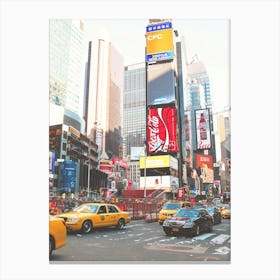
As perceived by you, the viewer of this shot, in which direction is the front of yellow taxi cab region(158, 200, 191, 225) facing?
facing the viewer and to the left of the viewer

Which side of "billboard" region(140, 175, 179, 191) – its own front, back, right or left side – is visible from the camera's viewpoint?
front

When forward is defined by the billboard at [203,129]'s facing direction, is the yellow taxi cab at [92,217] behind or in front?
in front

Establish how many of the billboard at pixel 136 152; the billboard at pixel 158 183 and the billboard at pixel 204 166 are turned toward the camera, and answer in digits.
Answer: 3

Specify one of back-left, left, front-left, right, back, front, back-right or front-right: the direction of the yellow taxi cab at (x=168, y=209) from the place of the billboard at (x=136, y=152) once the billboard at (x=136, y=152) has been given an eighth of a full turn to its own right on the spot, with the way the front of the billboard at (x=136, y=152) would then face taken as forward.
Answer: front-left

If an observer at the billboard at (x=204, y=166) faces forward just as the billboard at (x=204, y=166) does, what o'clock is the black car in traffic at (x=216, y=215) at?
The black car in traffic is roughly at 12 o'clock from the billboard.

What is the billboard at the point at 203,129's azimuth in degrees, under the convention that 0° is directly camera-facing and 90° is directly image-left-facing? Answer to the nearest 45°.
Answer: approximately 0°

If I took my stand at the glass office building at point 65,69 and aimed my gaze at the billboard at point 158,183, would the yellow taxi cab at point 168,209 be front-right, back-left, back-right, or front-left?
front-right

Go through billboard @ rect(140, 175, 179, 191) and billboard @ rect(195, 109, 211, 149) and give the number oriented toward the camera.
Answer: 2

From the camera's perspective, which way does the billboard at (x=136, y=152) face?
toward the camera
